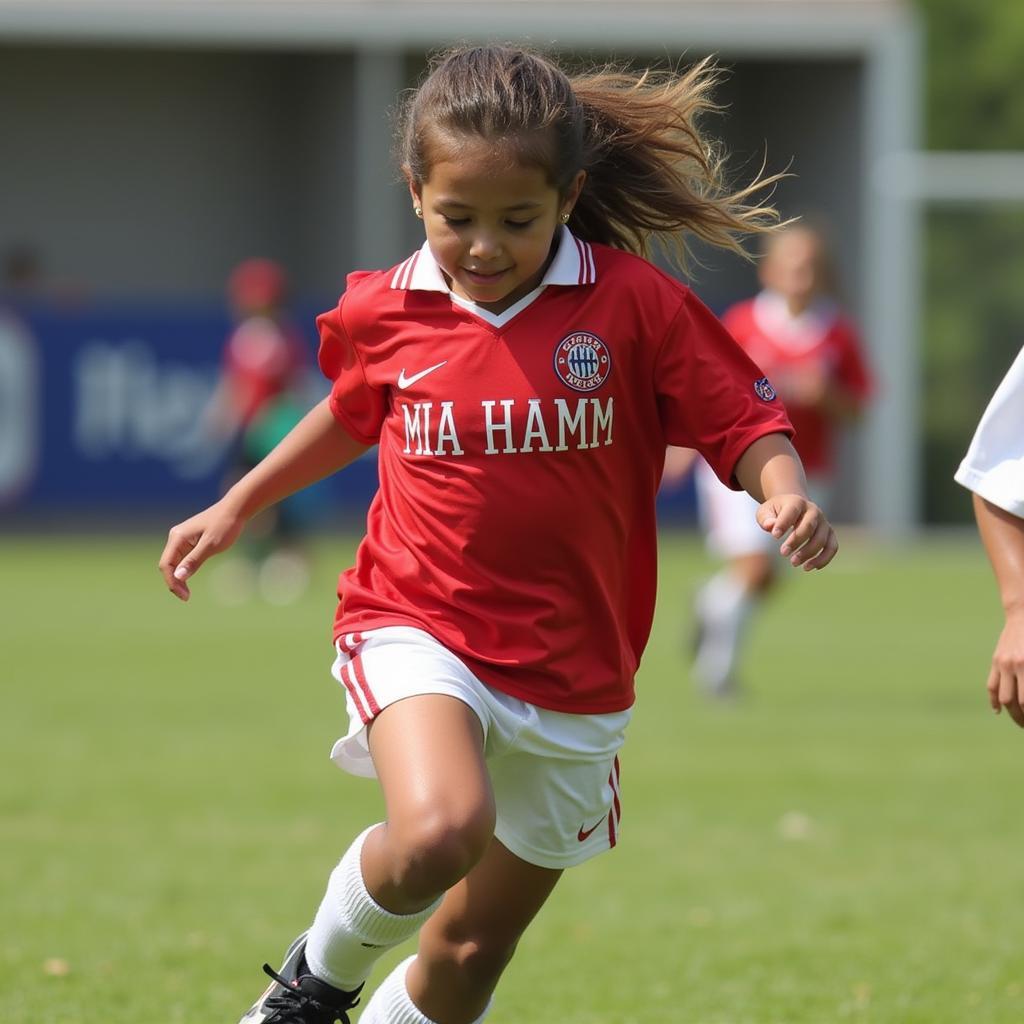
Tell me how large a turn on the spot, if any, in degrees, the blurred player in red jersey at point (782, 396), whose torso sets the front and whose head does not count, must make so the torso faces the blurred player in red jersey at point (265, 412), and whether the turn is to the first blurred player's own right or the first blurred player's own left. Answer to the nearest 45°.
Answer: approximately 135° to the first blurred player's own right

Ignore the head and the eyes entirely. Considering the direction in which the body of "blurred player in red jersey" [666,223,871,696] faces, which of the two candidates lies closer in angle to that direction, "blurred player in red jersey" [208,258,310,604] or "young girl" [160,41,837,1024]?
the young girl

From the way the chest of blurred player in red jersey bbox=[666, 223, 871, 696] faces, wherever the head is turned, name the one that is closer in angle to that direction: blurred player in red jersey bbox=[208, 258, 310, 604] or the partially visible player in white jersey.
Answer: the partially visible player in white jersey

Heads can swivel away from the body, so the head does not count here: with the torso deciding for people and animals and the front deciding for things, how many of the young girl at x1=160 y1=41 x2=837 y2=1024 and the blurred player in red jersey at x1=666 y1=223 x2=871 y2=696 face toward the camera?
2

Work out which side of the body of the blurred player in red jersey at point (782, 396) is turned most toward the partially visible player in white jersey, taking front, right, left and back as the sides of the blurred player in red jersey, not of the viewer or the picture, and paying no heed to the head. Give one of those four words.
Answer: front

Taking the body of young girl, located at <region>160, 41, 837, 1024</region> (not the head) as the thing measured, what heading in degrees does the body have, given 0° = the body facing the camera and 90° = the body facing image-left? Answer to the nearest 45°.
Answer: approximately 0°

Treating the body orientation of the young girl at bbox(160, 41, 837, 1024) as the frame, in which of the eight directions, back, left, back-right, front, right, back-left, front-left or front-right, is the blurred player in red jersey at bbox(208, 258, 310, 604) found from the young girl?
back

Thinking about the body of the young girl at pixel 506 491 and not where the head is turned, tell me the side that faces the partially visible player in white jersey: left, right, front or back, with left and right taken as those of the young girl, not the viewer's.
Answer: left

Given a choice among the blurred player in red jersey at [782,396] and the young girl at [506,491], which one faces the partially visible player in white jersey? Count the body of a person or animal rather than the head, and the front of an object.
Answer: the blurred player in red jersey

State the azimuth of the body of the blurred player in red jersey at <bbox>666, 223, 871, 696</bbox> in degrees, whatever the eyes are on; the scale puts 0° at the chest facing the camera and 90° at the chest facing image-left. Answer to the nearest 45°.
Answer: approximately 0°

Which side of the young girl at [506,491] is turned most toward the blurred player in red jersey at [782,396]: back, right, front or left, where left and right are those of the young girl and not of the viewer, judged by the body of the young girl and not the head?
back

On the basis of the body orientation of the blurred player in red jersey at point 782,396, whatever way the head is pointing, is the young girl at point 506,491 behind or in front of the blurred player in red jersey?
in front

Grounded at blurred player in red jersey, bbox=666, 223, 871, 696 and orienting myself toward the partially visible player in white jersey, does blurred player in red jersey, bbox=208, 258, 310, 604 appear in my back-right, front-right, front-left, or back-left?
back-right
